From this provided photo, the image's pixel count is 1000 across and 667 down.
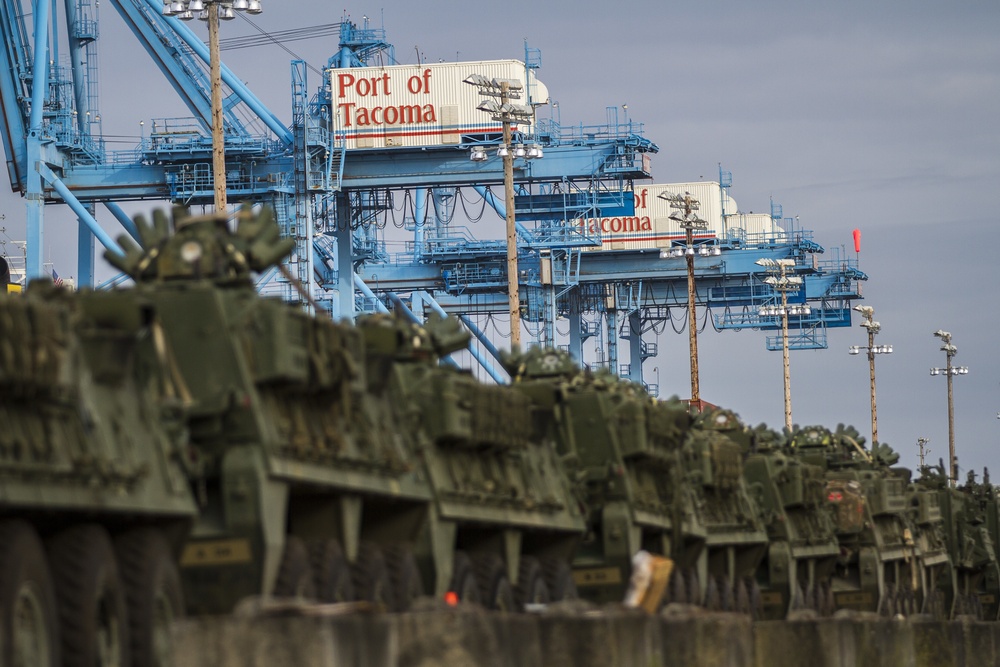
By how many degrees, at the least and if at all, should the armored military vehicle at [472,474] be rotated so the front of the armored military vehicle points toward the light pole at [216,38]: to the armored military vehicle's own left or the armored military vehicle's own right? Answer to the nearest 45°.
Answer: approximately 135° to the armored military vehicle's own right

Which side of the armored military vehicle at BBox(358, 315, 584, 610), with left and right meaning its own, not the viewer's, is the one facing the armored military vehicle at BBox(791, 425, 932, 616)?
front

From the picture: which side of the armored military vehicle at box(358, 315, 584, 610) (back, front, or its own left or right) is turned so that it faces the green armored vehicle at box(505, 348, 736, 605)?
front
